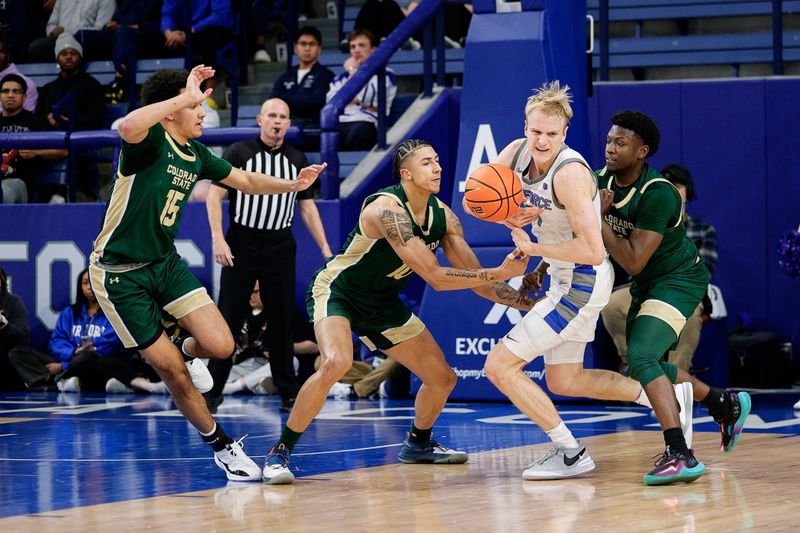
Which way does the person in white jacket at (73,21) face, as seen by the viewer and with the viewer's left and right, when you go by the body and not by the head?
facing the viewer

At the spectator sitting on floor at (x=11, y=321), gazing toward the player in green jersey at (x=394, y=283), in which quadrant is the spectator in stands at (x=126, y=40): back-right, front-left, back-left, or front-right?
back-left

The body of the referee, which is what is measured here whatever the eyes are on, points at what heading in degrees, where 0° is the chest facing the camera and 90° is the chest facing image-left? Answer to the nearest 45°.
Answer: approximately 0°

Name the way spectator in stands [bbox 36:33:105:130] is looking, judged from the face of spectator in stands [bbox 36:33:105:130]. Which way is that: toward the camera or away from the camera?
toward the camera

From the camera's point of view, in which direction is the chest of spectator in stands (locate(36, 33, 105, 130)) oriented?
toward the camera

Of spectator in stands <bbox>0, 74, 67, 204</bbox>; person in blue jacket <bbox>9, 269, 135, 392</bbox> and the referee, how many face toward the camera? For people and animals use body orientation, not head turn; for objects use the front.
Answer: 3

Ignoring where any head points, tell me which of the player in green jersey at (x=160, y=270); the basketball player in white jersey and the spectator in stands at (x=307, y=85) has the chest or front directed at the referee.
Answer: the spectator in stands

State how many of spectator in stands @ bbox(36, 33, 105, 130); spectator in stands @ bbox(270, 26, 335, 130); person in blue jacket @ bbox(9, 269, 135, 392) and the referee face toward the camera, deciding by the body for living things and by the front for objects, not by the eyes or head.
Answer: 4

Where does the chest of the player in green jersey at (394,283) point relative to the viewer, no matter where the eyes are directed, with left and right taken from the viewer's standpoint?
facing the viewer and to the right of the viewer

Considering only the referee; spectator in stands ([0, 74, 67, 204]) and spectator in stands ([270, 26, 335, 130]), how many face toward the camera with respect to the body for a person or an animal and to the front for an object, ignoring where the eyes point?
3

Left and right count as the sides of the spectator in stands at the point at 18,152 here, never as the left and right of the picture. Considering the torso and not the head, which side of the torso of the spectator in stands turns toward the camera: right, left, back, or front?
front

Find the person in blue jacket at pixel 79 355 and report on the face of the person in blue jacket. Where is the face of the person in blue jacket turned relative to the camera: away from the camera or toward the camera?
toward the camera

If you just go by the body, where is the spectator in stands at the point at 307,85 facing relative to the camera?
toward the camera

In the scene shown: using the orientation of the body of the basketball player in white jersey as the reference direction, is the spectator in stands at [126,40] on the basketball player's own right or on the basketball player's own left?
on the basketball player's own right

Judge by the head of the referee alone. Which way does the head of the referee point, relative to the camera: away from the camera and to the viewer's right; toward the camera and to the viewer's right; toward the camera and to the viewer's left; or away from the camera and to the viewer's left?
toward the camera and to the viewer's right

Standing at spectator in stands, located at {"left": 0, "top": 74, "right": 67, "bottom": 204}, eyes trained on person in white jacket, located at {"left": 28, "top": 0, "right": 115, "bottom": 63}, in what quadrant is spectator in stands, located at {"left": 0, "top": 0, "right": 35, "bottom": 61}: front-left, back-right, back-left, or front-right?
front-left
